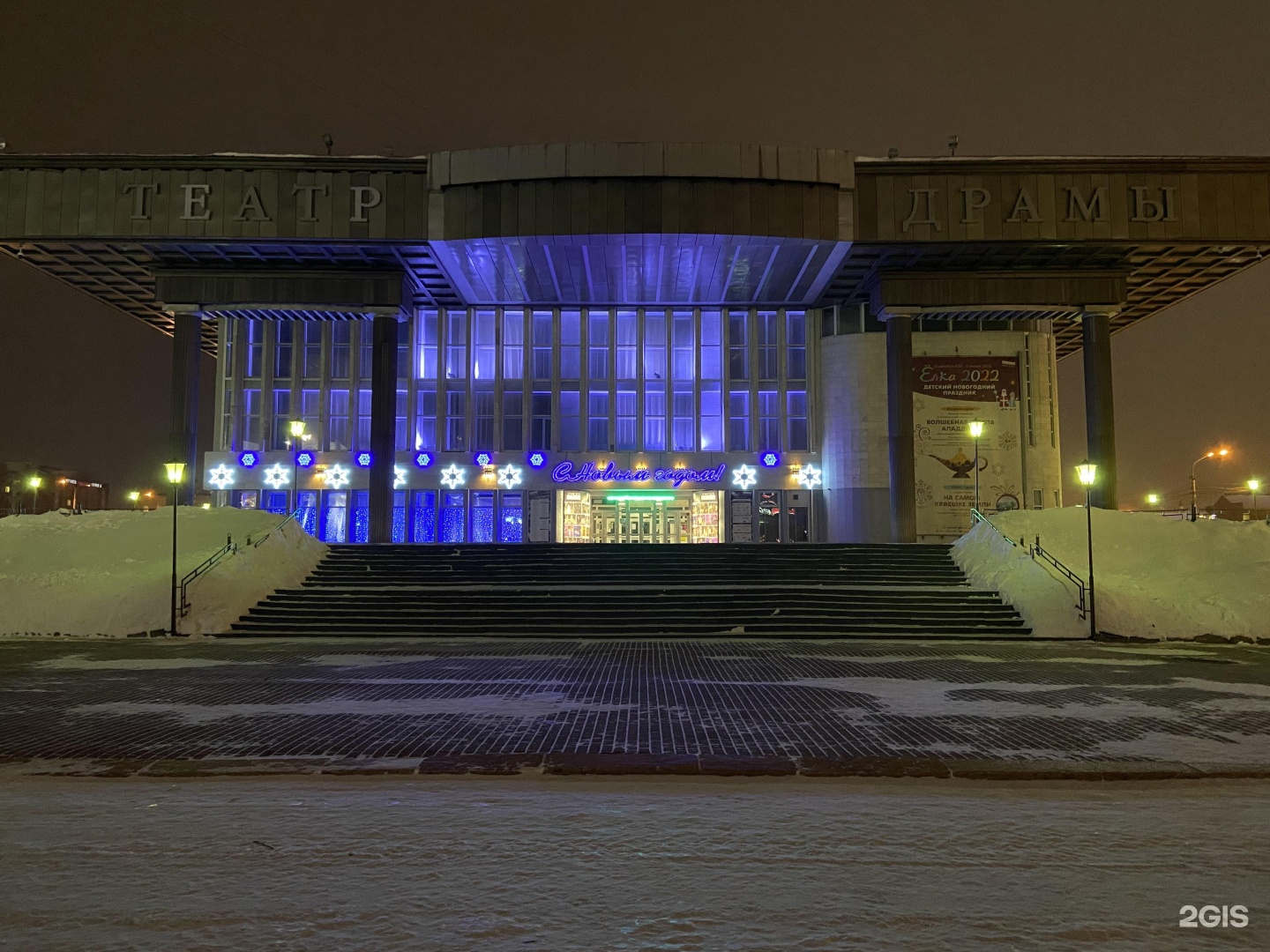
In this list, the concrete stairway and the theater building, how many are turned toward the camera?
2

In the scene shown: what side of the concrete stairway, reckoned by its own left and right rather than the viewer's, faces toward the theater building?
back

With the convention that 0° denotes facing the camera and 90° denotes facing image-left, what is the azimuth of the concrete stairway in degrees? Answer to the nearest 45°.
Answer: approximately 0°

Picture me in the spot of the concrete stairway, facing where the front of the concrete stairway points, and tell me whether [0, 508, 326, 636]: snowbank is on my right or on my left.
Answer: on my right

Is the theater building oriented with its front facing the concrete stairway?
yes

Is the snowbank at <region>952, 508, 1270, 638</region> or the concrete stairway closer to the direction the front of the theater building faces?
the concrete stairway

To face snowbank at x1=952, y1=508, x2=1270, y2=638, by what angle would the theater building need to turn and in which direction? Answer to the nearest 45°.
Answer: approximately 45° to its left
